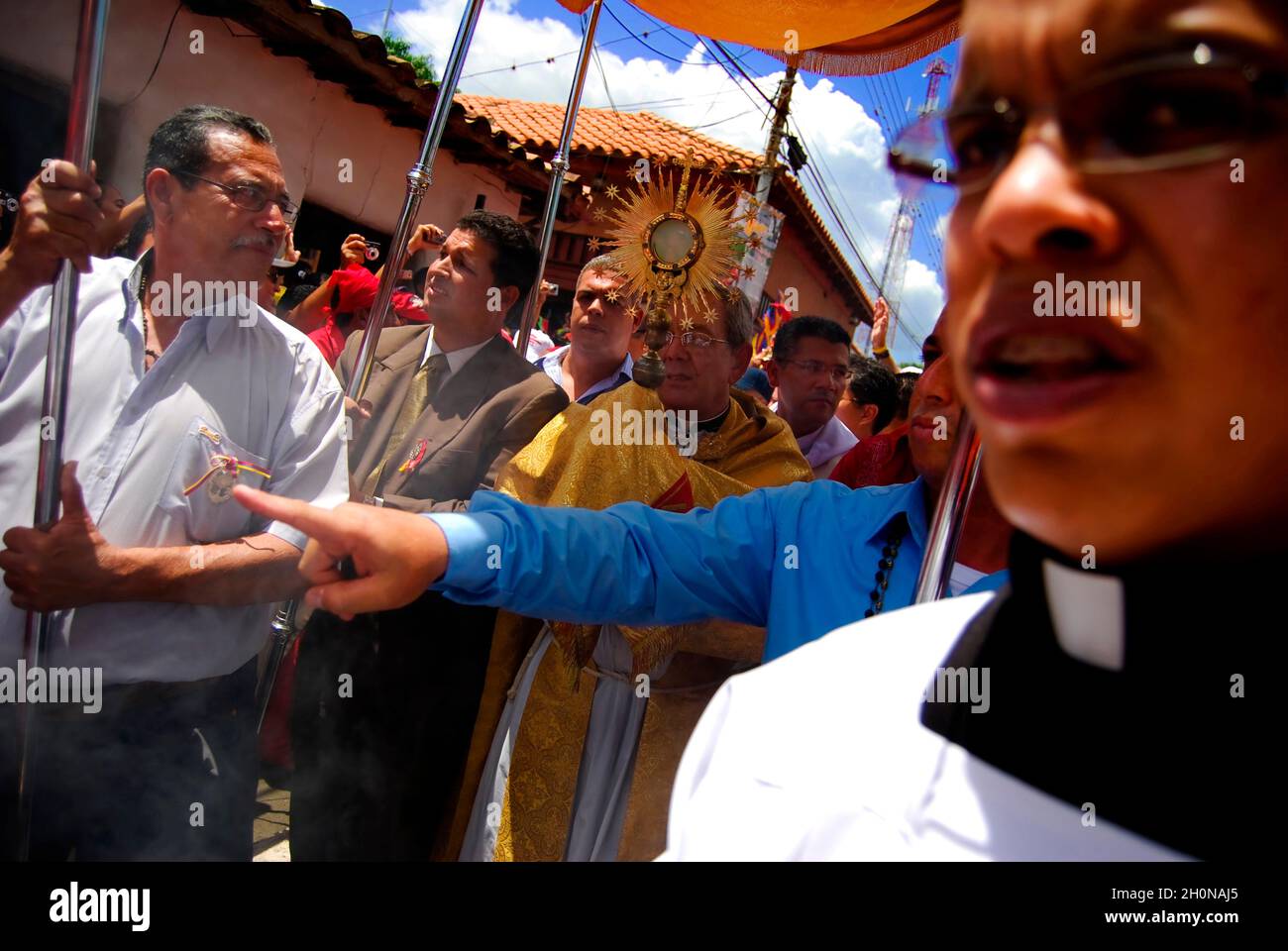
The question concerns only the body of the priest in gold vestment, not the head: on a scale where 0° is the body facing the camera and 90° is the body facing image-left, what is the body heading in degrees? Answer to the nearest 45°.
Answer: approximately 45°

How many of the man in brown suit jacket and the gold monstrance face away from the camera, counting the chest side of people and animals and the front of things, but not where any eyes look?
0

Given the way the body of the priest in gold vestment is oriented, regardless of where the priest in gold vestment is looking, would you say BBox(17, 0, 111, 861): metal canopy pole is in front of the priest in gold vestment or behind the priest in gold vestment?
in front

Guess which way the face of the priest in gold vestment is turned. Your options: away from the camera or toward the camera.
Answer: toward the camera

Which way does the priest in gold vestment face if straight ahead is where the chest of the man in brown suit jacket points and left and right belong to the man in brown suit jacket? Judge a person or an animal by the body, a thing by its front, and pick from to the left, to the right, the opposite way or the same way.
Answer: the same way

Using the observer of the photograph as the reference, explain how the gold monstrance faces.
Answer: facing the viewer

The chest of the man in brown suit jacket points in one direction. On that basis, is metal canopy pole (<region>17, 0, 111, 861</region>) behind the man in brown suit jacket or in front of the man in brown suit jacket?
in front

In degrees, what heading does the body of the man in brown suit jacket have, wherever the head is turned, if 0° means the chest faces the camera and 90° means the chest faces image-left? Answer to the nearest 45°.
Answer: approximately 45°

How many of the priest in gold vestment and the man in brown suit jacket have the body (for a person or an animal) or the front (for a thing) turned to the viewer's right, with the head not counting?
0
